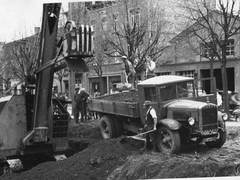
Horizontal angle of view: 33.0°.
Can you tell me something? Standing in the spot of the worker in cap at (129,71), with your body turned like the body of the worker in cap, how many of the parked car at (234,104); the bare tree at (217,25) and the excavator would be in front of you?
1

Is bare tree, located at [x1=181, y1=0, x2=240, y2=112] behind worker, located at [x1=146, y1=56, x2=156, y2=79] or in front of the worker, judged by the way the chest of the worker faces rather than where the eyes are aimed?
behind

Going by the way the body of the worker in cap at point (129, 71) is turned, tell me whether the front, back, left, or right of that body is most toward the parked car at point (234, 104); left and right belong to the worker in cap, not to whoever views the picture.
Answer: back

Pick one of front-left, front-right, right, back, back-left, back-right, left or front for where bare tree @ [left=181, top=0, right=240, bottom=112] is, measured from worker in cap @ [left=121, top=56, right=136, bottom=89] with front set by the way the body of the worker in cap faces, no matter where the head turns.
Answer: back

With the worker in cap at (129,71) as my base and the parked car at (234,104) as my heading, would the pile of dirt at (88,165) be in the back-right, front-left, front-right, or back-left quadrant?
back-right

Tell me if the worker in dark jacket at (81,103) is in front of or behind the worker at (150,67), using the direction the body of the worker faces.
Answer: in front

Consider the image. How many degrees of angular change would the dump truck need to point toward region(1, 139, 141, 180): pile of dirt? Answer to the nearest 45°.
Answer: approximately 90° to its right

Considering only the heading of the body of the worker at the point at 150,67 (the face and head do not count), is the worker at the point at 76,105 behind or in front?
in front

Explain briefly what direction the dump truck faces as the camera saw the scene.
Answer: facing the viewer and to the right of the viewer

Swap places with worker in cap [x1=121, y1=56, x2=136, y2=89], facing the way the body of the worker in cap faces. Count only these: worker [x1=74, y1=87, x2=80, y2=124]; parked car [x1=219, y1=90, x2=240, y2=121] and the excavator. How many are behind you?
1

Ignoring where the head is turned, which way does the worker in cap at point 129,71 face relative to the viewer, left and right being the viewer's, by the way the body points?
facing to the left of the viewer
